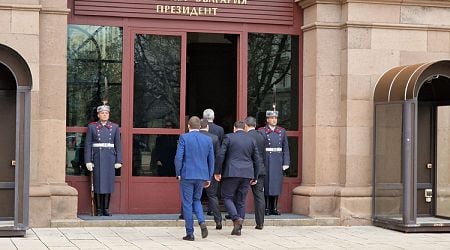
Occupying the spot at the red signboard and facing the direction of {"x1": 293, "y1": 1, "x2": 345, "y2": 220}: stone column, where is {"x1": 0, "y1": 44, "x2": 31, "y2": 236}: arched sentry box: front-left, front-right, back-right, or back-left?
back-right

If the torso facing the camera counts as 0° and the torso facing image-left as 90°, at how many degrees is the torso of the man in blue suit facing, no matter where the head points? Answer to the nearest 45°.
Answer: approximately 180°

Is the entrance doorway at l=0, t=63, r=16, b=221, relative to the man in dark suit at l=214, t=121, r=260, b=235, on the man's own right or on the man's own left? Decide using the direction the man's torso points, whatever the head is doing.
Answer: on the man's own left

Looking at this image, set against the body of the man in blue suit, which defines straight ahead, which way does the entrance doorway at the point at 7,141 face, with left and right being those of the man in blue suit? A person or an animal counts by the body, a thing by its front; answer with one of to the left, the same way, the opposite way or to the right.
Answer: the opposite way

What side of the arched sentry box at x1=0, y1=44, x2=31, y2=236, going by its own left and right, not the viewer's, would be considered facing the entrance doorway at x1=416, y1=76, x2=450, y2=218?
left

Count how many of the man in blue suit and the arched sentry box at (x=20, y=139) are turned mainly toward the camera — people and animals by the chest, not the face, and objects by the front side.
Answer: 1

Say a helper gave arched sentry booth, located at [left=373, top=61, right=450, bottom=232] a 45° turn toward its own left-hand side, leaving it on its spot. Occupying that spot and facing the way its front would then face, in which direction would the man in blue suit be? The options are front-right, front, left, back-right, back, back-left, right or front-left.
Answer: back-right

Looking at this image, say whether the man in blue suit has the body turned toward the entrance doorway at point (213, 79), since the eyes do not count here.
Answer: yes

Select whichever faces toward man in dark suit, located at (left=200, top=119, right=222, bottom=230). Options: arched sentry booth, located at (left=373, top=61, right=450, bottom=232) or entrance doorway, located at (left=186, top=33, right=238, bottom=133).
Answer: the entrance doorway

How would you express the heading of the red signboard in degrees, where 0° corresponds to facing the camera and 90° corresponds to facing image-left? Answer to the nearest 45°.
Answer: approximately 0°

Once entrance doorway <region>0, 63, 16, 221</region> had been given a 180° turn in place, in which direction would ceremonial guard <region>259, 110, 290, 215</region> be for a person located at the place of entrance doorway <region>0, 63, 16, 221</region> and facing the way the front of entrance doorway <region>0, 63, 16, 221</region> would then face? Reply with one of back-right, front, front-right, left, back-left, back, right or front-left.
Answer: right

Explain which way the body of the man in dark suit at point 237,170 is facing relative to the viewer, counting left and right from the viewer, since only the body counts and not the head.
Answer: facing away from the viewer
